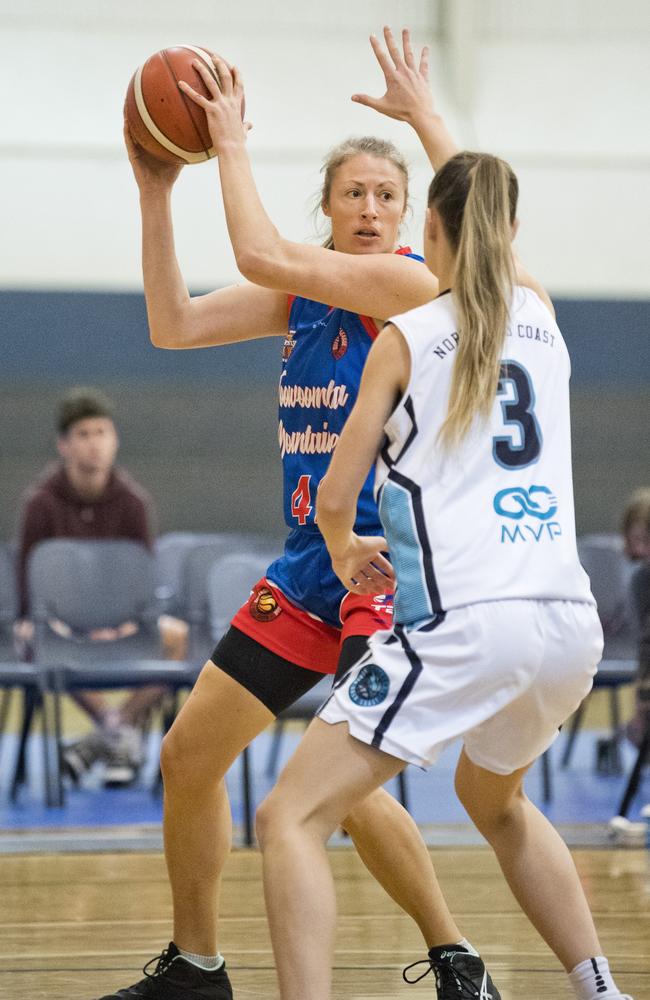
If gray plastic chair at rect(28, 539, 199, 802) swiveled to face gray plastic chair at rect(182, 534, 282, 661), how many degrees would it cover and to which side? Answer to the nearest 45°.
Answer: approximately 45° to its left

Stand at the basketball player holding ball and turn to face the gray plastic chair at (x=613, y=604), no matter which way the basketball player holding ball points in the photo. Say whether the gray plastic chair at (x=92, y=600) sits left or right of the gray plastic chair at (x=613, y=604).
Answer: left

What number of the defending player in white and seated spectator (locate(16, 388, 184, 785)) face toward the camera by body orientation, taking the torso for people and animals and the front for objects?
1

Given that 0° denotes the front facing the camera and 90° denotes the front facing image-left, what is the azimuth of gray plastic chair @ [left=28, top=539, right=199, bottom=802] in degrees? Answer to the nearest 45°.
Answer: approximately 315°

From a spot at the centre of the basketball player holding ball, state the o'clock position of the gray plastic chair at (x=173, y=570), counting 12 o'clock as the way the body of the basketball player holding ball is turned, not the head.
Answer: The gray plastic chair is roughly at 4 o'clock from the basketball player holding ball.

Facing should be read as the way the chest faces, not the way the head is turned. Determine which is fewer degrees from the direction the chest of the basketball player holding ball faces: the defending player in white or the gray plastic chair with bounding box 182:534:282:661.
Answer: the defending player in white

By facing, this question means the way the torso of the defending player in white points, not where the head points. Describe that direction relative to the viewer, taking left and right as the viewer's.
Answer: facing away from the viewer and to the left of the viewer

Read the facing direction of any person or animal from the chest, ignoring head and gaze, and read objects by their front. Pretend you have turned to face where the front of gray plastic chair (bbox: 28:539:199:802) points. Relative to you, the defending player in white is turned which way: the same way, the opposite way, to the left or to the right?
the opposite way

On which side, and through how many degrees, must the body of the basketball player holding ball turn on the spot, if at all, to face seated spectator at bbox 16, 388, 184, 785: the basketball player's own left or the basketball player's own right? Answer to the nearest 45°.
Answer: approximately 135° to the basketball player's own right

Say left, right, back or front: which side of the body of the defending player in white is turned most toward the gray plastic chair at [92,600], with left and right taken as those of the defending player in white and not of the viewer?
front
